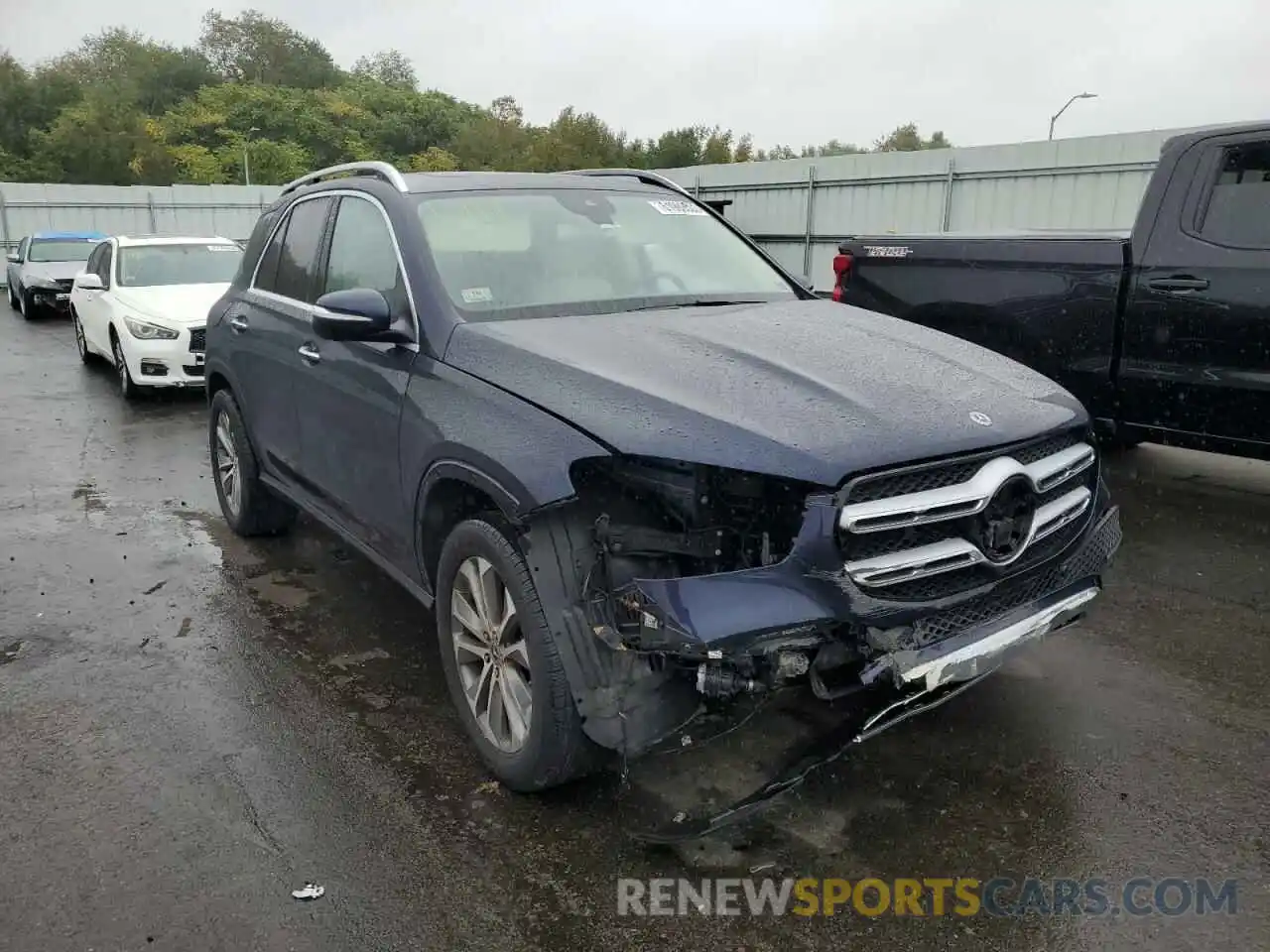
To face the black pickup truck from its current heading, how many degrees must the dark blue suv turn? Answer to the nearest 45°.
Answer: approximately 90° to its left

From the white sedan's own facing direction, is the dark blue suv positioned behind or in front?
in front

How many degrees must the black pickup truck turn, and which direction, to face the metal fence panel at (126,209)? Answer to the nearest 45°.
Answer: approximately 135° to its left

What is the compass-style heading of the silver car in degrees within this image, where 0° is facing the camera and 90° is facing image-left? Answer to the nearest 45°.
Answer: approximately 315°

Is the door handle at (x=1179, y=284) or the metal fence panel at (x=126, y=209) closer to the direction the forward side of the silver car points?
the door handle

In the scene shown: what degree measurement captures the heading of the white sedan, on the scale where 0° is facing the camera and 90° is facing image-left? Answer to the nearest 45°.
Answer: approximately 315°

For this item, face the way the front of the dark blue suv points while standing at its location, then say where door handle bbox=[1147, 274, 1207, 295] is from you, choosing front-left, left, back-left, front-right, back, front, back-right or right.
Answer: left
